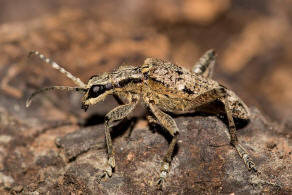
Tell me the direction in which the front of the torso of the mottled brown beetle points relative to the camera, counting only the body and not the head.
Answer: to the viewer's left
